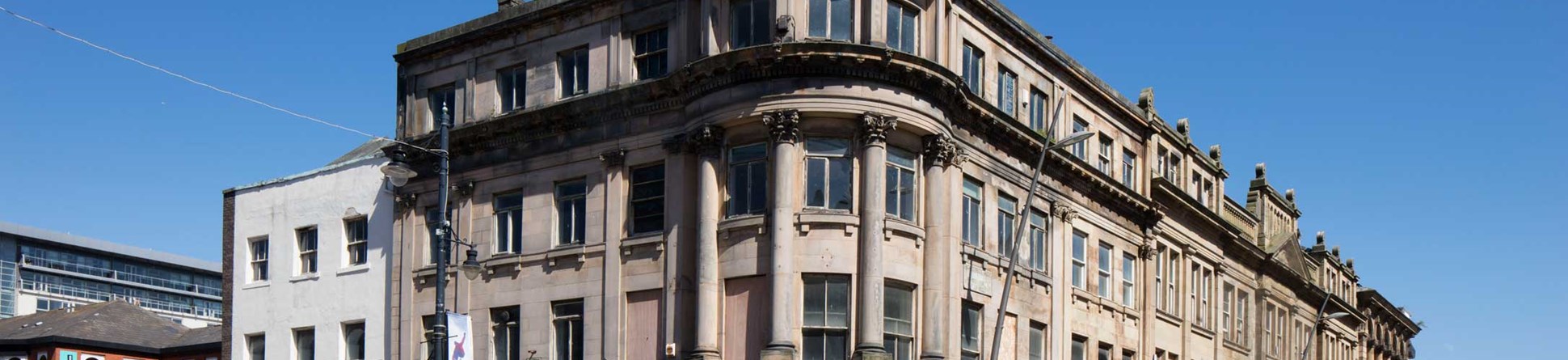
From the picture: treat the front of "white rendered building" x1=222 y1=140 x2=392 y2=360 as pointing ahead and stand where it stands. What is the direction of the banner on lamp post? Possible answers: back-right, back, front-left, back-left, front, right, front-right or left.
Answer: front-left

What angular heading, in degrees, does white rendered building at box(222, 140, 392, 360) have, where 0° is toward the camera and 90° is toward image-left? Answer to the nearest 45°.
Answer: approximately 45°

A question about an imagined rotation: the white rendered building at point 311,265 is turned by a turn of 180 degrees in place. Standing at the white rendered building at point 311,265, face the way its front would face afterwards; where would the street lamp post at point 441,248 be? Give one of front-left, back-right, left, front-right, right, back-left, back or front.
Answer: back-right

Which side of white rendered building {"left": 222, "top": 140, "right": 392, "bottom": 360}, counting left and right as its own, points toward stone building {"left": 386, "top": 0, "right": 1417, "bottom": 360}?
left
